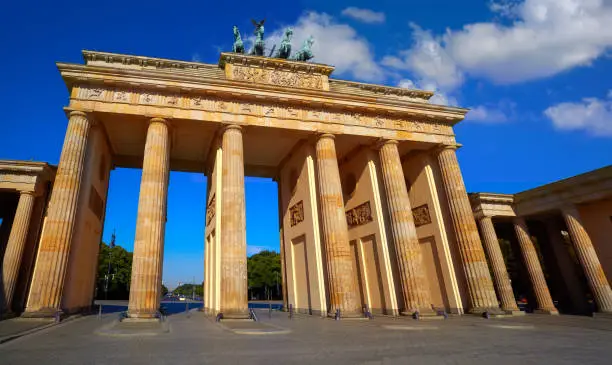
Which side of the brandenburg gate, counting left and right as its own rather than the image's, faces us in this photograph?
front
